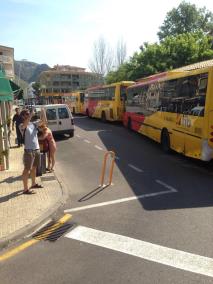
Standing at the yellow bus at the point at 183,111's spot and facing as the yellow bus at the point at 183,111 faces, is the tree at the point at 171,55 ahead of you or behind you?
ahead

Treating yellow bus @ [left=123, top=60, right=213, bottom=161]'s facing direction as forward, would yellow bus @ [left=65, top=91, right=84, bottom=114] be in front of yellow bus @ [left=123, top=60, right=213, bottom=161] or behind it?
in front

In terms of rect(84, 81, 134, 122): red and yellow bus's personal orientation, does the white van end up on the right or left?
on its left

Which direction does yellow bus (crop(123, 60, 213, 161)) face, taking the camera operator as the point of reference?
facing away from the viewer and to the left of the viewer

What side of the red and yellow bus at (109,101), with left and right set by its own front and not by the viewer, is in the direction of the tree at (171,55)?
right

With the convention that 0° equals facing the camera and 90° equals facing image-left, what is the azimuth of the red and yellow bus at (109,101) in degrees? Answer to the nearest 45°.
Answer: approximately 135°
